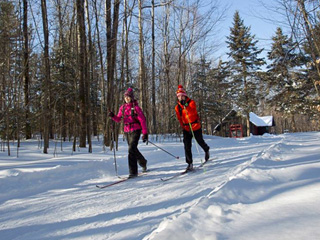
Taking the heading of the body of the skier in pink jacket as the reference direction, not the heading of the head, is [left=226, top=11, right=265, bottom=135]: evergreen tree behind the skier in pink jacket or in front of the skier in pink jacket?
behind

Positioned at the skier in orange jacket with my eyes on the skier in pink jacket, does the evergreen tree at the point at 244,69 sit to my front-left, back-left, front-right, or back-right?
back-right

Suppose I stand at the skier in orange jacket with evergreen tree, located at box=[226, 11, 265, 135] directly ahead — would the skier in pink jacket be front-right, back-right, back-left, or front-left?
back-left

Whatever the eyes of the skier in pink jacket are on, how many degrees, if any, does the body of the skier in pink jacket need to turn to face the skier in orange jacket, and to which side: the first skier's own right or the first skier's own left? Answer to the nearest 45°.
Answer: approximately 135° to the first skier's own left

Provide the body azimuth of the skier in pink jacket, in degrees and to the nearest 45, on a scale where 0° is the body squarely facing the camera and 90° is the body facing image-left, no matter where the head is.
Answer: approximately 45°
